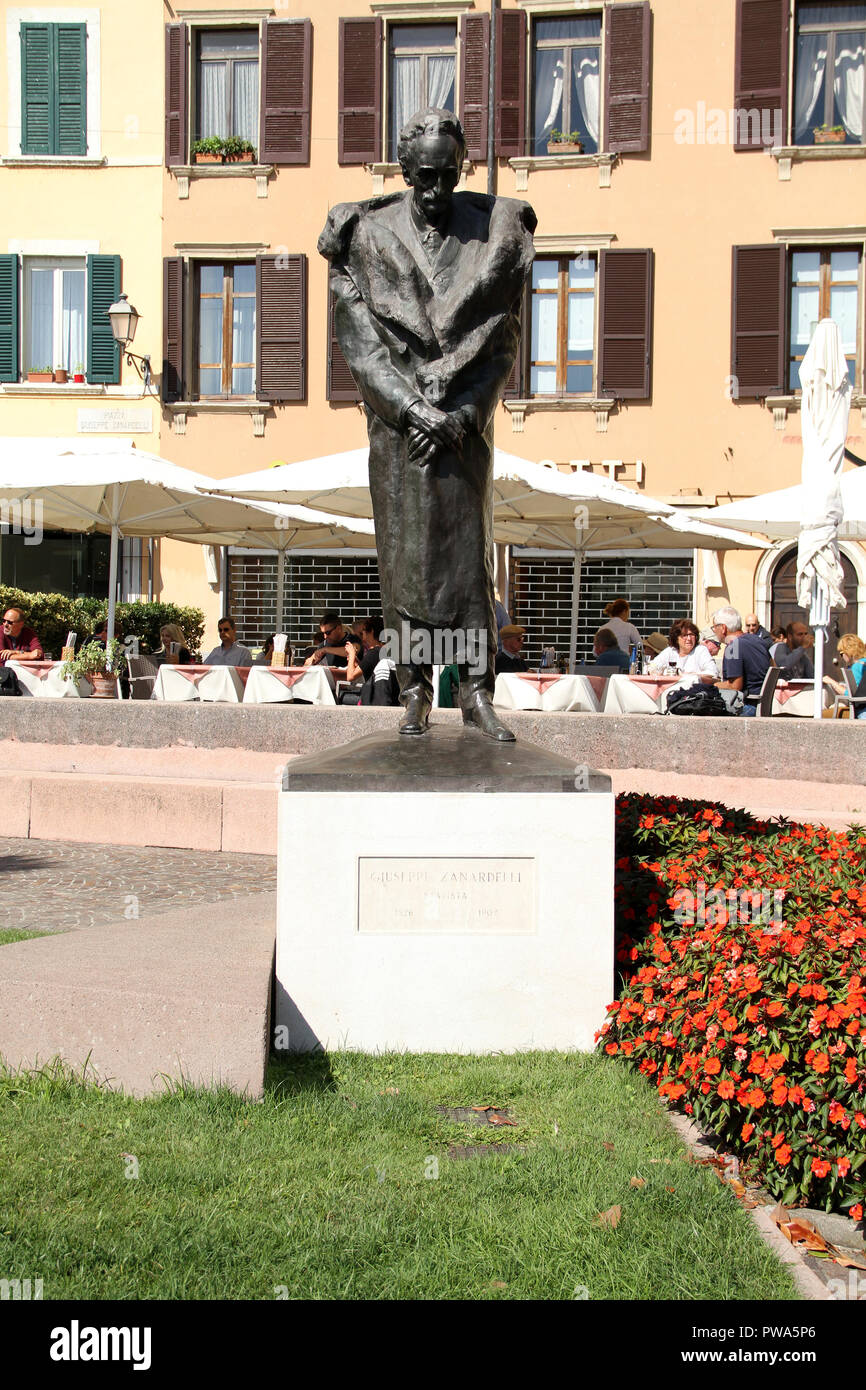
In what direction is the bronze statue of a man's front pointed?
toward the camera

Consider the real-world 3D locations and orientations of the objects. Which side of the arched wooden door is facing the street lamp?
right

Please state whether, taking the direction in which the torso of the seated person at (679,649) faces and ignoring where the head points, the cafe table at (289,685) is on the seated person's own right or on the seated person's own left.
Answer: on the seated person's own right

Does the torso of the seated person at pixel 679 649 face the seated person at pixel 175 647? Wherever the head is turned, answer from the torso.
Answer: no

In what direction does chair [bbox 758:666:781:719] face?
to the viewer's left

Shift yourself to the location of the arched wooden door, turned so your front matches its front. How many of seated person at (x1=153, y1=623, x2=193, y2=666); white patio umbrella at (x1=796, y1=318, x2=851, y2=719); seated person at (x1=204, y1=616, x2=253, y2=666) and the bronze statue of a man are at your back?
0

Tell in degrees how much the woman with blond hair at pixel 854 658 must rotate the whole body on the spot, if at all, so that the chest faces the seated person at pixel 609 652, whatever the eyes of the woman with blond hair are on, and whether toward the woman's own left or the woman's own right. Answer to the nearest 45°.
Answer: approximately 45° to the woman's own right

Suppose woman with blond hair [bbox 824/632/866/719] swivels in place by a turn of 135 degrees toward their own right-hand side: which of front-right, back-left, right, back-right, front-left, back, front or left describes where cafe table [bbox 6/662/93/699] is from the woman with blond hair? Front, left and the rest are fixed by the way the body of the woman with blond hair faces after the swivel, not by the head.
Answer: back-left

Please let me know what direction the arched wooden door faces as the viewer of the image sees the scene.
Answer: facing the viewer

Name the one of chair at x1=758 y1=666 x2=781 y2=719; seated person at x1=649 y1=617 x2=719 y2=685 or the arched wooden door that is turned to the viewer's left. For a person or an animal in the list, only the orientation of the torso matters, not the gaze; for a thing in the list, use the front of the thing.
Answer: the chair

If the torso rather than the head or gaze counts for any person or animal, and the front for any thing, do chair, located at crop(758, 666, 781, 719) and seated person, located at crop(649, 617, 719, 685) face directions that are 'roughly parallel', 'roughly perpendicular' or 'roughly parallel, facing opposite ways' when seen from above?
roughly perpendicular

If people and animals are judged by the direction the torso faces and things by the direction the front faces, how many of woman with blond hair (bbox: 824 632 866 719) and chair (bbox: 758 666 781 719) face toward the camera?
0

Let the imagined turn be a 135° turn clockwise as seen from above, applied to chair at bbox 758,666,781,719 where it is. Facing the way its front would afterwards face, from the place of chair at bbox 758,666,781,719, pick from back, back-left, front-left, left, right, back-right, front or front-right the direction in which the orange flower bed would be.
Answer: back-right

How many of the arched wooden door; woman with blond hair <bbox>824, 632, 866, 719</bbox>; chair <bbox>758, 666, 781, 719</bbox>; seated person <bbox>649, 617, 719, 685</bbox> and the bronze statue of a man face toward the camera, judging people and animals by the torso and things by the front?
3

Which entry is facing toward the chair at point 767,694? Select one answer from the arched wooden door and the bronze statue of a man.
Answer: the arched wooden door

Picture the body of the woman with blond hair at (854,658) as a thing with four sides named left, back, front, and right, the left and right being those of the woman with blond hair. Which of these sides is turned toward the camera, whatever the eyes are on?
left
